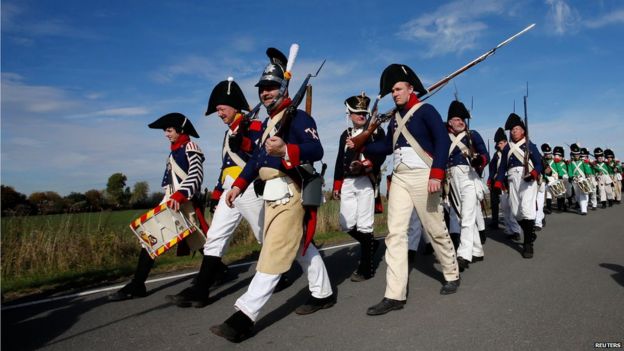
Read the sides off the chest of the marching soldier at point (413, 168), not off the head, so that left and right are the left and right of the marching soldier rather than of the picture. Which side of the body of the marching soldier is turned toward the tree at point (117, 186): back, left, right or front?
right

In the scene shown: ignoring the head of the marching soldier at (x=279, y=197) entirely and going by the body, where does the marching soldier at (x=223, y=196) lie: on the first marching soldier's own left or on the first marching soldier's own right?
on the first marching soldier's own right

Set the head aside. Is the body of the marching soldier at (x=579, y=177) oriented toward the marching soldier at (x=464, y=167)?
yes

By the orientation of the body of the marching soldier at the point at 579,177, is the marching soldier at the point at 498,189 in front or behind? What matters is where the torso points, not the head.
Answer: in front

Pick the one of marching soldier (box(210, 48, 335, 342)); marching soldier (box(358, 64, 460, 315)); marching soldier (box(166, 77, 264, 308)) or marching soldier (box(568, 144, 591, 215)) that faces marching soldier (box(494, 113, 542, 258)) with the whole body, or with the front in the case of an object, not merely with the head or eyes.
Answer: marching soldier (box(568, 144, 591, 215))

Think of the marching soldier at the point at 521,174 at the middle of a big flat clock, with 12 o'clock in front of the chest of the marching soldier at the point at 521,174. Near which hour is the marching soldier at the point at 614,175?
the marching soldier at the point at 614,175 is roughly at 5 o'clock from the marching soldier at the point at 521,174.

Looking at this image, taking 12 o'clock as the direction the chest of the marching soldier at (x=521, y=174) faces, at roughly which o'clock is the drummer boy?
The drummer boy is roughly at 12 o'clock from the marching soldier.

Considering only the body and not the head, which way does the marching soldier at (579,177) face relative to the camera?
toward the camera

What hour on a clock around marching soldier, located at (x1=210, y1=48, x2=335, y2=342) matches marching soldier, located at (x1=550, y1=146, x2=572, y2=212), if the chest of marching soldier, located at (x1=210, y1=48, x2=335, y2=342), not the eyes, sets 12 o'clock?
marching soldier, located at (x1=550, y1=146, x2=572, y2=212) is roughly at 6 o'clock from marching soldier, located at (x1=210, y1=48, x2=335, y2=342).

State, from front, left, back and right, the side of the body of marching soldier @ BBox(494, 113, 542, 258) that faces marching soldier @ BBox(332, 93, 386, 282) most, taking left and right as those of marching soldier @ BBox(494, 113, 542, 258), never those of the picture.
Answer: front

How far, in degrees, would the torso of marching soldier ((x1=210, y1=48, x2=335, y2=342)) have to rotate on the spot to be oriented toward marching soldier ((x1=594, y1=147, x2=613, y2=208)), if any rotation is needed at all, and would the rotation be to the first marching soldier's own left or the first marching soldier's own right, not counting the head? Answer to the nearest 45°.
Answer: approximately 180°

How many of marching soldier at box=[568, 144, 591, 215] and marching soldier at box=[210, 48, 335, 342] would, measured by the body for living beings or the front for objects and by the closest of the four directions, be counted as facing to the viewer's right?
0

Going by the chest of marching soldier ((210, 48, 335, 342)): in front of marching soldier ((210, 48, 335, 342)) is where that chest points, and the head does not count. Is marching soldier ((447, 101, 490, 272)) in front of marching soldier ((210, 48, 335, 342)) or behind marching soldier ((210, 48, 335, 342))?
behind

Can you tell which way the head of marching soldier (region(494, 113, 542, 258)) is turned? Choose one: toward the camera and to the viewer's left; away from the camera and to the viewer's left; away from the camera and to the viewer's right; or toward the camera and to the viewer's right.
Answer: toward the camera and to the viewer's left

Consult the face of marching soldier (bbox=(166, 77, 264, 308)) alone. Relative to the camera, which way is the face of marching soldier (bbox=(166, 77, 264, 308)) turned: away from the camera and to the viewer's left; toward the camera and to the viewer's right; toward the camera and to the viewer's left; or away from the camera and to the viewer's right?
toward the camera and to the viewer's left

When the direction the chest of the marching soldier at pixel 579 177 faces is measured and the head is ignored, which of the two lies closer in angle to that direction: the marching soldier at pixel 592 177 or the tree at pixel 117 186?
the tree

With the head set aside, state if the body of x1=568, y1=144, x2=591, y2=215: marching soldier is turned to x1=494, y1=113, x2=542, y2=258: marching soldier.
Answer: yes

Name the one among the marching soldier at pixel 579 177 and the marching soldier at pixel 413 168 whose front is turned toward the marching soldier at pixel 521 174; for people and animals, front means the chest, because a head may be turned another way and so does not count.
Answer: the marching soldier at pixel 579 177

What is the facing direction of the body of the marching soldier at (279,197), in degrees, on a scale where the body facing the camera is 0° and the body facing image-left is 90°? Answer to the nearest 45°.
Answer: approximately 45°
